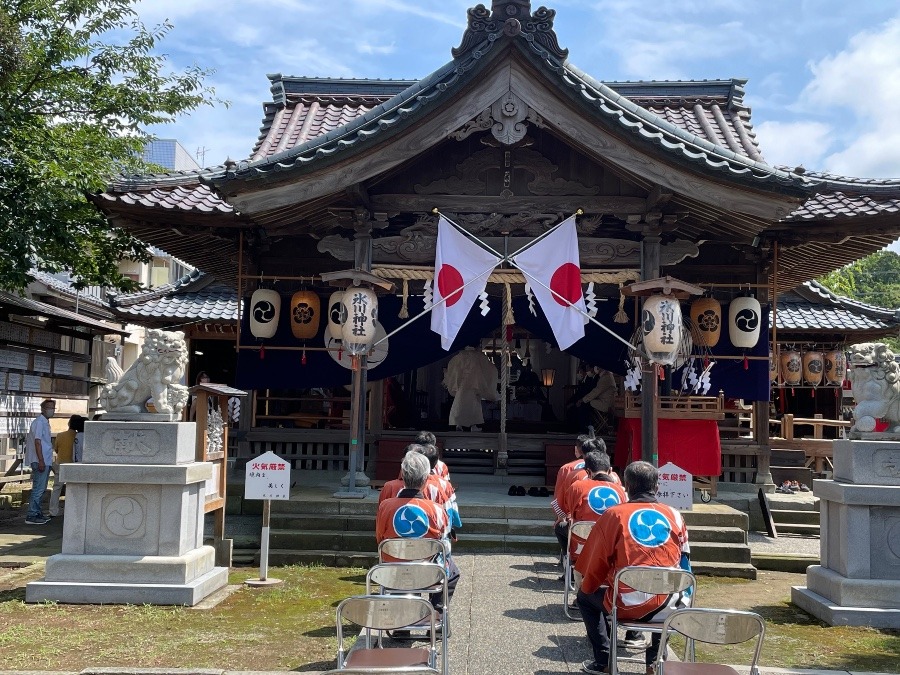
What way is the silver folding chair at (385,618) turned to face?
away from the camera

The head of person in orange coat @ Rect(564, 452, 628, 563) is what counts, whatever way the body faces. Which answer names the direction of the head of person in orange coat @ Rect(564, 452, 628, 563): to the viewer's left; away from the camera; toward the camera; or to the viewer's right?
away from the camera

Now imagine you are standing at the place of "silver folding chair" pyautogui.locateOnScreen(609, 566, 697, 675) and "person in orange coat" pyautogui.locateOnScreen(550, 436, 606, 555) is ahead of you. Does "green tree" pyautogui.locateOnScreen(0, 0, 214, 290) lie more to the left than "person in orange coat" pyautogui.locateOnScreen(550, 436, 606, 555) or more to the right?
left

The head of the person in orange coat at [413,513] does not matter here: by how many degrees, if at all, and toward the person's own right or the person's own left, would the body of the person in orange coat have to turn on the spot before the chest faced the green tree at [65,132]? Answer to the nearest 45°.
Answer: approximately 45° to the person's own left

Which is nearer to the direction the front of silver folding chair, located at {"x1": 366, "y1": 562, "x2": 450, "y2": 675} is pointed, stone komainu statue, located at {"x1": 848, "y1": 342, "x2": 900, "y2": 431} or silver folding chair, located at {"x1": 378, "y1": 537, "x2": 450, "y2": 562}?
the silver folding chair, located at {"x1": 378, "y1": 537, "x2": 450, "y2": 562}

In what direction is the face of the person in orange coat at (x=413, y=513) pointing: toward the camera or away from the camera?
away from the camera

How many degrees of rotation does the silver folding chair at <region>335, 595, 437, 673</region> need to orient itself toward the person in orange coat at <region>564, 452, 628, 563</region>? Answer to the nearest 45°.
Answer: approximately 45° to its right

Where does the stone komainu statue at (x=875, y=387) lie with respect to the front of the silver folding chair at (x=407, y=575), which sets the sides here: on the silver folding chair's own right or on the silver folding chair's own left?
on the silver folding chair's own right

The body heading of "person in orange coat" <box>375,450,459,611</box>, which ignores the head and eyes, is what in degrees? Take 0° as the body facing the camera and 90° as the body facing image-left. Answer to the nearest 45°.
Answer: approximately 180°

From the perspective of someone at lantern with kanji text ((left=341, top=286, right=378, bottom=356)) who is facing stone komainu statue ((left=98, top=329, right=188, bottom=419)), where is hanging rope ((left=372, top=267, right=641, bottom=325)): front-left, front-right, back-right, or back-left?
back-left

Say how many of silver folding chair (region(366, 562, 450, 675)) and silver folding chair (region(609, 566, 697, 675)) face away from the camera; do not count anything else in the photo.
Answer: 2

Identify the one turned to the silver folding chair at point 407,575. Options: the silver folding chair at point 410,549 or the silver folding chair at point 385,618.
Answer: the silver folding chair at point 385,618

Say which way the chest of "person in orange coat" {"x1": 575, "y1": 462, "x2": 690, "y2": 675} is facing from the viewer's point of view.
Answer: away from the camera

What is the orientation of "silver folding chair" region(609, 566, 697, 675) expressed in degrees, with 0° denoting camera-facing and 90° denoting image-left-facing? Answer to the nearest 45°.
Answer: approximately 180°
